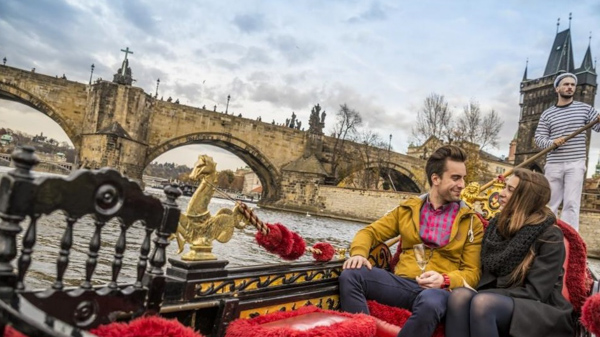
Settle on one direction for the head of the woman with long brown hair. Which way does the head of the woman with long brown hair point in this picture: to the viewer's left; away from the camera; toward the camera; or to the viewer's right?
to the viewer's left

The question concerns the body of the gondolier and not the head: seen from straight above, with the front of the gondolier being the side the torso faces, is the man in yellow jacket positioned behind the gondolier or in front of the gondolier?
in front

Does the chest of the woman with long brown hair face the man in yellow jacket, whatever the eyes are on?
no

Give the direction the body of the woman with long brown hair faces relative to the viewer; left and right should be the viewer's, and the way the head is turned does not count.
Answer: facing the viewer and to the left of the viewer

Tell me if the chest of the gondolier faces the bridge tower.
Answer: no

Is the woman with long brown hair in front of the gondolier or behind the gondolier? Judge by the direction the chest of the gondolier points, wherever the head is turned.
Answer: in front

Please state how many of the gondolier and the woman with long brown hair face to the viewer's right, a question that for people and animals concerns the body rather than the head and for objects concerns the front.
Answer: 0

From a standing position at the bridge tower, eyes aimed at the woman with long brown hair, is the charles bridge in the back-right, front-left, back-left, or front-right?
front-right

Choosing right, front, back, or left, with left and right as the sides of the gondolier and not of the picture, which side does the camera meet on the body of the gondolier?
front

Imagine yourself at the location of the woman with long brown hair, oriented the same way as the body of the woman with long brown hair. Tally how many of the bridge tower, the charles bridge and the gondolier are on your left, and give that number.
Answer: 0

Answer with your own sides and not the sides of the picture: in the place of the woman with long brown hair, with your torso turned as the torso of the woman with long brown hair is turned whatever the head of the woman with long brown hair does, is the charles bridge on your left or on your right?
on your right

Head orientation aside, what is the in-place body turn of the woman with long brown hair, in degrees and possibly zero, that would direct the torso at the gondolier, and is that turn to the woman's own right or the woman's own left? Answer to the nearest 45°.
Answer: approximately 135° to the woman's own right

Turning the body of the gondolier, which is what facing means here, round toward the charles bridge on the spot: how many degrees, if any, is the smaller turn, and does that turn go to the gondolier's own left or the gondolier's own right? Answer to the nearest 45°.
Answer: approximately 135° to the gondolier's own right
